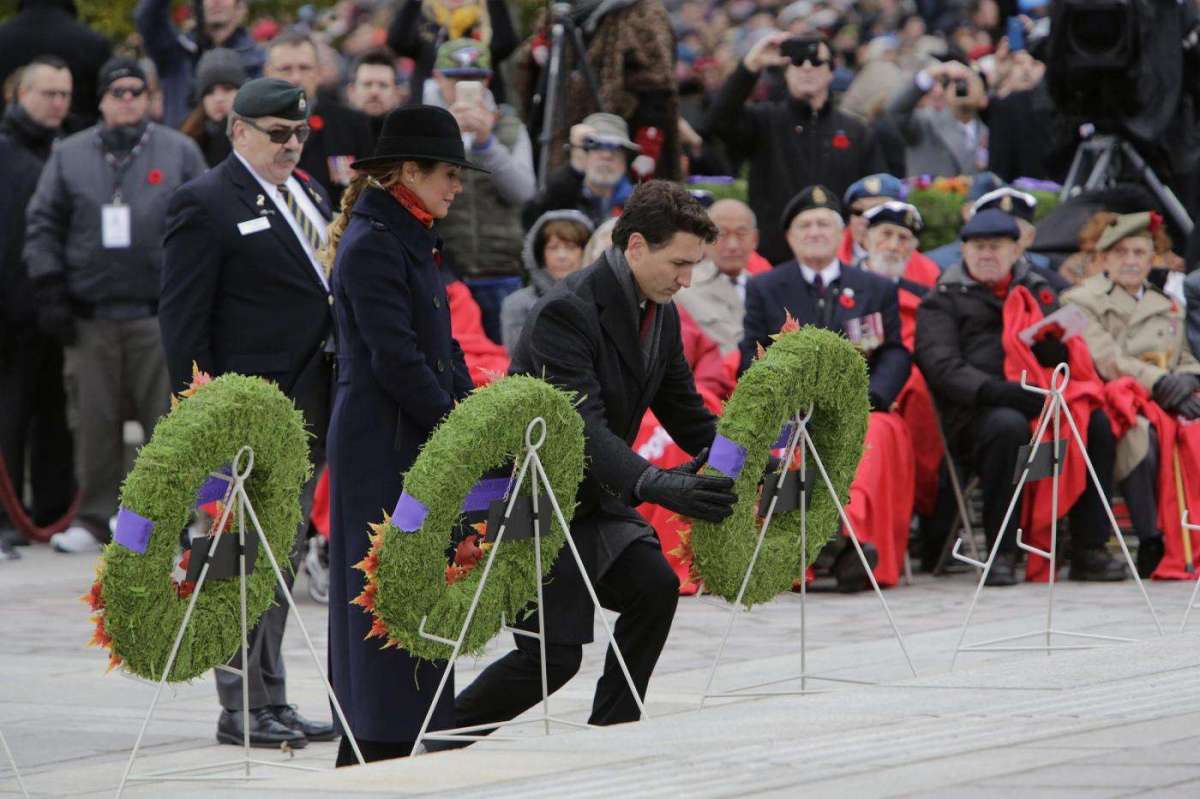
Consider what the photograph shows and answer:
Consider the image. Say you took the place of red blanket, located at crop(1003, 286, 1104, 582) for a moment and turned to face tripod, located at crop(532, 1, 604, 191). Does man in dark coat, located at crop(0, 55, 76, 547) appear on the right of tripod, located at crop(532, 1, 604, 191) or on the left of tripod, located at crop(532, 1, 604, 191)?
left

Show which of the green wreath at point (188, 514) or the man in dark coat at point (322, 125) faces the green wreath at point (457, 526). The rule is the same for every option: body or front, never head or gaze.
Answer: the man in dark coat

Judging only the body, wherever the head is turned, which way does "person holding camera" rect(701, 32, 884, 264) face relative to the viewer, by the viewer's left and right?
facing the viewer

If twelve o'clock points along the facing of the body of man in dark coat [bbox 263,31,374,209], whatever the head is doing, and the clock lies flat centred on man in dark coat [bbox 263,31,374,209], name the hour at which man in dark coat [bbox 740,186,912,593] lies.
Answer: man in dark coat [bbox 740,186,912,593] is roughly at 10 o'clock from man in dark coat [bbox 263,31,374,209].

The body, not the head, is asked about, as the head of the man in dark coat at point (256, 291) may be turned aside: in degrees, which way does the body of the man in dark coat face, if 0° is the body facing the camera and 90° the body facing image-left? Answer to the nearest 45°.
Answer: approximately 315°

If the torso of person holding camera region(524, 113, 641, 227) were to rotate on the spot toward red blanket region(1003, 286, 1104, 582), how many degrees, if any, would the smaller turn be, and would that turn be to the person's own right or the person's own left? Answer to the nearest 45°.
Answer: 0° — they already face it

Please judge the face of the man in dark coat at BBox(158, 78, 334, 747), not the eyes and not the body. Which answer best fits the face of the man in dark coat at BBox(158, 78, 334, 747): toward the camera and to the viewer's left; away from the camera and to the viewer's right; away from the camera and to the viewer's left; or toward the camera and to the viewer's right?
toward the camera and to the viewer's right

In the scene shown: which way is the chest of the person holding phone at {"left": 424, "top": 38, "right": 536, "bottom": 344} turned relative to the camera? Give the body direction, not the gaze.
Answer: toward the camera

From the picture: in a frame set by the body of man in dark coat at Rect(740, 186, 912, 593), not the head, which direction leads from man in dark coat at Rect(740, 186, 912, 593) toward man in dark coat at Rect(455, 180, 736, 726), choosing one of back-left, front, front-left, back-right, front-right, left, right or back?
front

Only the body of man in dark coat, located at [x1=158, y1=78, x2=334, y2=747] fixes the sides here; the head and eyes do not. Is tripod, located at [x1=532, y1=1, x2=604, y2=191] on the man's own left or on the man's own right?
on the man's own left

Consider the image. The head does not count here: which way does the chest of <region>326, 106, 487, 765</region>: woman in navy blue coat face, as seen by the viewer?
to the viewer's right
